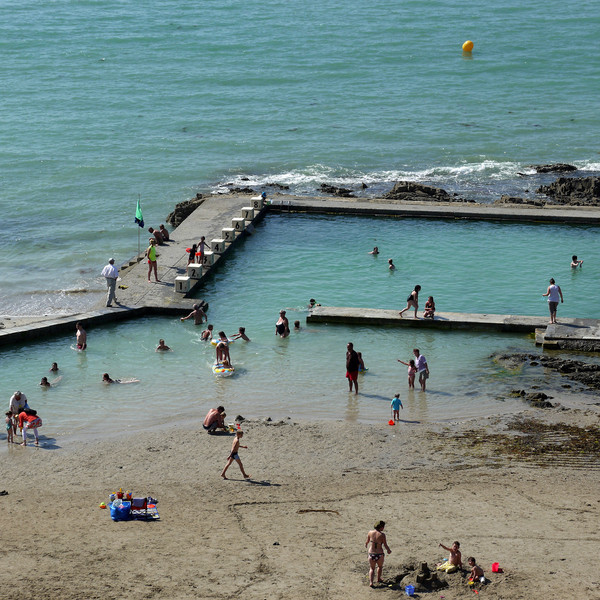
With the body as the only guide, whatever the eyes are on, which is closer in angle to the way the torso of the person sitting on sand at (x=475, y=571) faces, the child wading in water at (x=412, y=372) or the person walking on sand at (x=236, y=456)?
the person walking on sand

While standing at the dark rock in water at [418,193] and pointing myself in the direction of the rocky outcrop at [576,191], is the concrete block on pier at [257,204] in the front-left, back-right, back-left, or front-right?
back-right

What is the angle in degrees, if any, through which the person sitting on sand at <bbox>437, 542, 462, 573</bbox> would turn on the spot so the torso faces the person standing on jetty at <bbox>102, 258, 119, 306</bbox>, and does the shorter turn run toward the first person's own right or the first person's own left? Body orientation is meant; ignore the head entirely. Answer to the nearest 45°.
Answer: approximately 90° to the first person's own right

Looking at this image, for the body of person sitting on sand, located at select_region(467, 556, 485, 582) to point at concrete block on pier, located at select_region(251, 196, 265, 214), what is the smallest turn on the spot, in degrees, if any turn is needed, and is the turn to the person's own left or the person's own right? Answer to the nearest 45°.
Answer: approximately 90° to the person's own right

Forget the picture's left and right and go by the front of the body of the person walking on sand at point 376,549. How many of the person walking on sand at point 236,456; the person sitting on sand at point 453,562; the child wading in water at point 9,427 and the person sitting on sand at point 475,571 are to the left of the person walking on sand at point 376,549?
2
